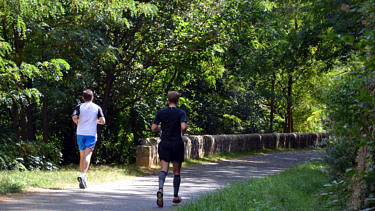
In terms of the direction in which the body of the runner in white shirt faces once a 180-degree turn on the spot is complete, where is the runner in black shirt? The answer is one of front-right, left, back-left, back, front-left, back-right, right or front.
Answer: front-left

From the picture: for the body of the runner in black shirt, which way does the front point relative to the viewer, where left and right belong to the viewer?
facing away from the viewer

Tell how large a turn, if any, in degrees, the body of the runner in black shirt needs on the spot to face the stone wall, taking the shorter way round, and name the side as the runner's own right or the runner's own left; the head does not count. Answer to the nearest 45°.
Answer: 0° — they already face it

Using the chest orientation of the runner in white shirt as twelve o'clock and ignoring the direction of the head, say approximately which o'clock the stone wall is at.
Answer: The stone wall is roughly at 1 o'clock from the runner in white shirt.

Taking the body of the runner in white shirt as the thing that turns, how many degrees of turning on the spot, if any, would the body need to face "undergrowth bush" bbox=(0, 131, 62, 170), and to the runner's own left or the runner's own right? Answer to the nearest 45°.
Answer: approximately 45° to the runner's own left

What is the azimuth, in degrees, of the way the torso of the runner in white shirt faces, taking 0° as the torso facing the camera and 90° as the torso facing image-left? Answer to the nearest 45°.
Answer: approximately 180°

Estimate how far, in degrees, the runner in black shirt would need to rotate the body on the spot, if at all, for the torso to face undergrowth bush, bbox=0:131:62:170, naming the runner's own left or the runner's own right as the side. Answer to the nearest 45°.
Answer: approximately 45° to the runner's own left
